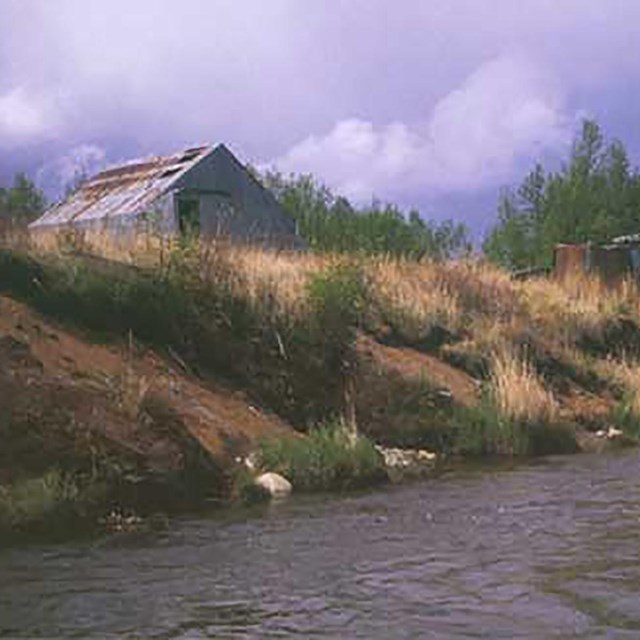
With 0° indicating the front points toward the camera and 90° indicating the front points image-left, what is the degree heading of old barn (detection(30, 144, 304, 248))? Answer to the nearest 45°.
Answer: approximately 315°

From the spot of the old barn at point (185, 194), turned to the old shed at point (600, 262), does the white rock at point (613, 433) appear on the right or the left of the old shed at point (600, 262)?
right

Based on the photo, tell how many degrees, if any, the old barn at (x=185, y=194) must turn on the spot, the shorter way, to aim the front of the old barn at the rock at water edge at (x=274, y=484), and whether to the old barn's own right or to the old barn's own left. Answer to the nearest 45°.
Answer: approximately 45° to the old barn's own right

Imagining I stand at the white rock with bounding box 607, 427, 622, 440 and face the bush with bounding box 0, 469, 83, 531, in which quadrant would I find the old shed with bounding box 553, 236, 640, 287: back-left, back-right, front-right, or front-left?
back-right
